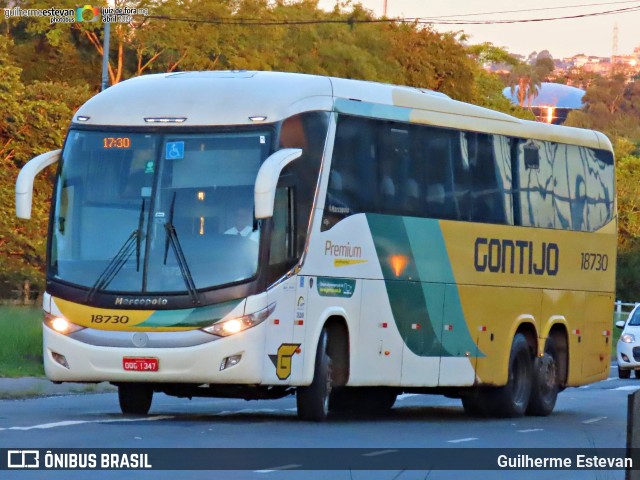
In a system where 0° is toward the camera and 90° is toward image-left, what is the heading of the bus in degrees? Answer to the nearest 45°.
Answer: approximately 45°

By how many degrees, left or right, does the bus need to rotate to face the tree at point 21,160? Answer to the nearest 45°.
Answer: approximately 135° to its right
